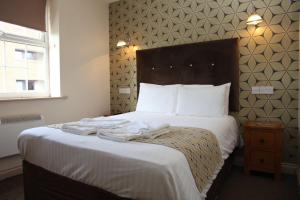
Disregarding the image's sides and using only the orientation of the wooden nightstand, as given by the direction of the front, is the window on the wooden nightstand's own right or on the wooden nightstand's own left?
on the wooden nightstand's own right

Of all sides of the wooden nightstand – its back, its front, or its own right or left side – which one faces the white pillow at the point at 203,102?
right

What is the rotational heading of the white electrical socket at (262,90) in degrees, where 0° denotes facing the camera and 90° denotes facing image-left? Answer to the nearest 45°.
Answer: approximately 0°

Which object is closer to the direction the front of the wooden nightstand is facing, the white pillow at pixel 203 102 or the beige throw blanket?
the beige throw blanket

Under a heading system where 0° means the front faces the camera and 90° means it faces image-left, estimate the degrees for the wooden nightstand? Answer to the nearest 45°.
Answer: approximately 0°

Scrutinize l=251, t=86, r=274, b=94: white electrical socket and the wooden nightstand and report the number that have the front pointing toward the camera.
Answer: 2

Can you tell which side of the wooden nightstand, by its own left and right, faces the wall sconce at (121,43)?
right

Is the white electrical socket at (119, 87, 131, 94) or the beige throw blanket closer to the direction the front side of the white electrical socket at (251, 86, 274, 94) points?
the beige throw blanket
